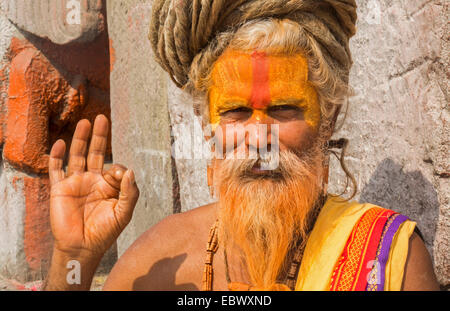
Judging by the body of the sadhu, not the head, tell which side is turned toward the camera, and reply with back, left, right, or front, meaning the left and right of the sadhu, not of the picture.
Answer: front
